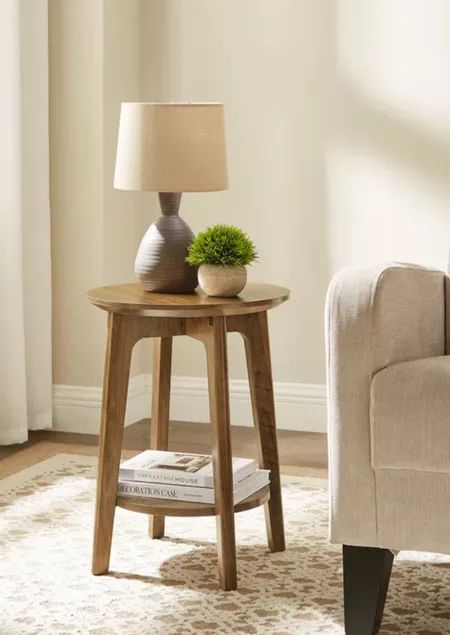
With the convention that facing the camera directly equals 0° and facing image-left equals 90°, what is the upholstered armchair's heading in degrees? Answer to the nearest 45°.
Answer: approximately 0°

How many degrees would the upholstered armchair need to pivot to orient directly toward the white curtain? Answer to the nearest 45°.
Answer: approximately 135° to its right
